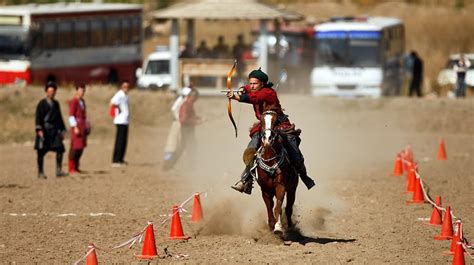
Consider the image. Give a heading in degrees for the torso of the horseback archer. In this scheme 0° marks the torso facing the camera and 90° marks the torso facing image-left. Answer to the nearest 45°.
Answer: approximately 45°

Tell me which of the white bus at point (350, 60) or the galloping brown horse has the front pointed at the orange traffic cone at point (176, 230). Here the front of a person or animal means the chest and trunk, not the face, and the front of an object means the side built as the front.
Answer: the white bus

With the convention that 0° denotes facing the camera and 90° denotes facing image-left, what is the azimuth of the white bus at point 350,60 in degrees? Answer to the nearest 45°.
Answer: approximately 0°

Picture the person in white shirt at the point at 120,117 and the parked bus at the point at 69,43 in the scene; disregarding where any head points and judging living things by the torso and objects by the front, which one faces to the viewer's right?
the person in white shirt

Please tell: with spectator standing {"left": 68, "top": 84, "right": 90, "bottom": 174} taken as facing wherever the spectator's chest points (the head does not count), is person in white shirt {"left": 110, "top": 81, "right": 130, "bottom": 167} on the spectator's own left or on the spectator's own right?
on the spectator's own left

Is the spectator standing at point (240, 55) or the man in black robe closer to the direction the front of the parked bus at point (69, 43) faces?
the man in black robe

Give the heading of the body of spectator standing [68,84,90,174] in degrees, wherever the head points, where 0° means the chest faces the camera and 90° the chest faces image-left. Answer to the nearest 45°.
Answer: approximately 315°

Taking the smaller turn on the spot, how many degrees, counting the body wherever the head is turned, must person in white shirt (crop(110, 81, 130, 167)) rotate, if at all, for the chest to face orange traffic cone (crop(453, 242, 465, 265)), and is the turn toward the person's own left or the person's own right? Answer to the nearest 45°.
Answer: approximately 90° to the person's own right

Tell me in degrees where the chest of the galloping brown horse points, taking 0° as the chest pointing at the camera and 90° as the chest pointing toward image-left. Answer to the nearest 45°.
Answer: approximately 0°

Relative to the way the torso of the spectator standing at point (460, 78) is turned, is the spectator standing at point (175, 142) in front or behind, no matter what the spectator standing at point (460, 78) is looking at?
in front
